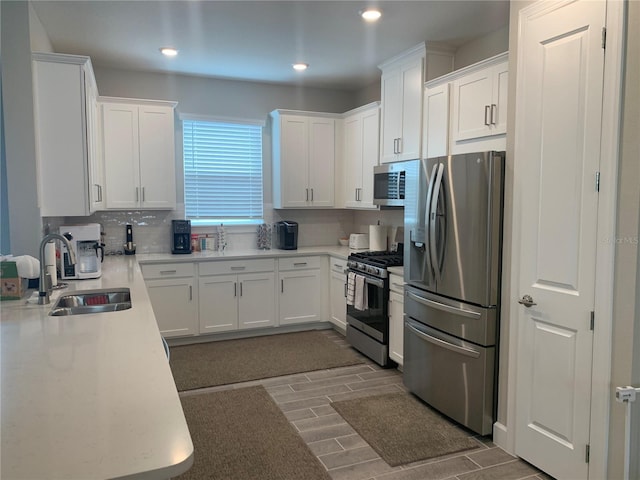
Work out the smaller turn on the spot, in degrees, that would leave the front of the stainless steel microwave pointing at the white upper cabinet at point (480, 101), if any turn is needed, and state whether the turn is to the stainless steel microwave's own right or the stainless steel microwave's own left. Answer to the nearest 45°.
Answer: approximately 90° to the stainless steel microwave's own left

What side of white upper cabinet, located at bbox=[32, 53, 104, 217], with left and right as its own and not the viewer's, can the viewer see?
right

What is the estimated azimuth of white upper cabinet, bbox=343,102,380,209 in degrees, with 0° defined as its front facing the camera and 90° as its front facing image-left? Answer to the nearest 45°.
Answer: approximately 45°

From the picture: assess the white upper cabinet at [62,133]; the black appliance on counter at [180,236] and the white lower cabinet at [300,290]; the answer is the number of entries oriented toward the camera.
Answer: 2

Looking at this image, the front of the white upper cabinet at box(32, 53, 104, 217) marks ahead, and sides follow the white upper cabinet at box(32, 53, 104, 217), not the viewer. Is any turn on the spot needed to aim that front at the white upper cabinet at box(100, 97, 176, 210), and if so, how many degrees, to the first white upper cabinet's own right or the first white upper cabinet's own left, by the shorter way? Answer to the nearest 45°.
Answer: approximately 45° to the first white upper cabinet's own left

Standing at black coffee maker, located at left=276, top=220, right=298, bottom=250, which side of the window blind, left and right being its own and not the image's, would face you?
left
